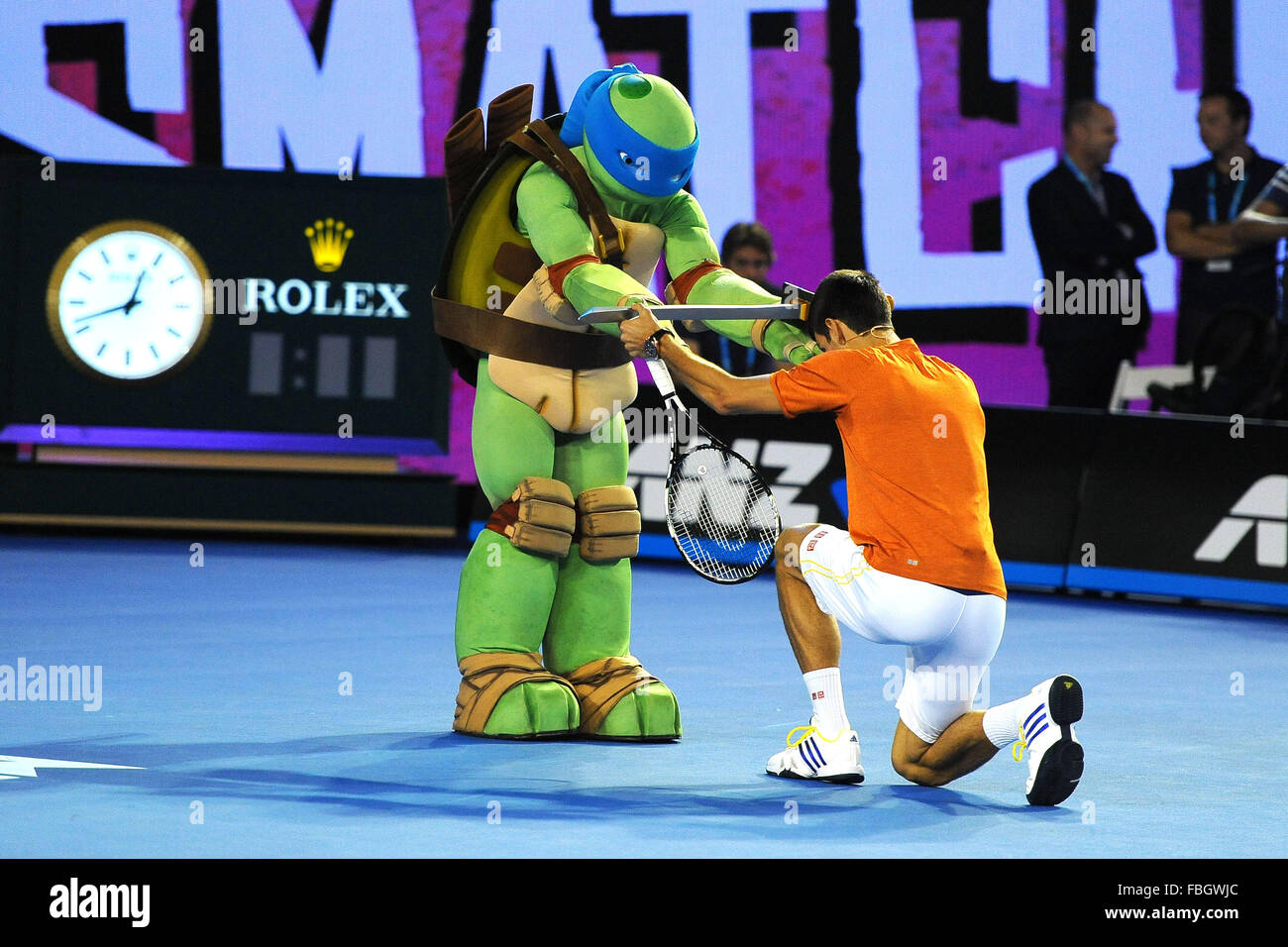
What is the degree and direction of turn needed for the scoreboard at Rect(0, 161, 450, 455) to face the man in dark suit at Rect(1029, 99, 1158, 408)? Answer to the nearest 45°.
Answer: approximately 90° to its left

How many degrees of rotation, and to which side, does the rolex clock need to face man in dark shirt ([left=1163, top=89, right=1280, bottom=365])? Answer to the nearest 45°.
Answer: approximately 90° to its left

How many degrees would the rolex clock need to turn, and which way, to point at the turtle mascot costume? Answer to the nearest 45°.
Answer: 0° — it already faces it
